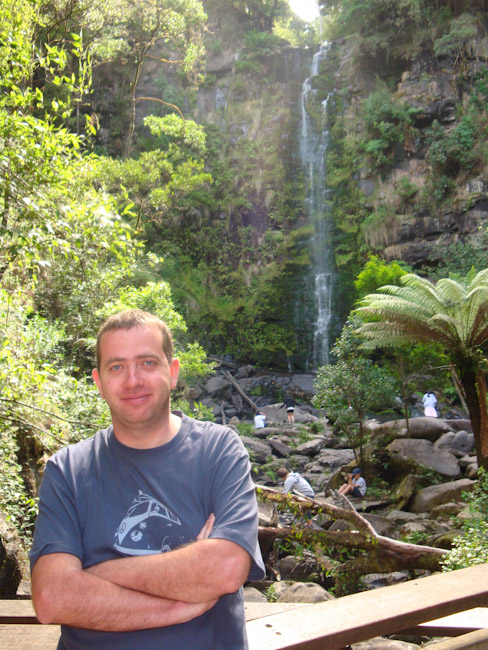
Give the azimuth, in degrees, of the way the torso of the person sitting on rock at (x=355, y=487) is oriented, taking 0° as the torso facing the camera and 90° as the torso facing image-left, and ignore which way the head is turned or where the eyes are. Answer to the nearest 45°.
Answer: approximately 90°

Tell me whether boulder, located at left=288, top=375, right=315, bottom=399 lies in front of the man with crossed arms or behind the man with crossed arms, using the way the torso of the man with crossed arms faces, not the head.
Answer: behind

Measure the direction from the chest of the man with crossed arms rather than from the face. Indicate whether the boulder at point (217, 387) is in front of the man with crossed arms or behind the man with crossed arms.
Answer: behind

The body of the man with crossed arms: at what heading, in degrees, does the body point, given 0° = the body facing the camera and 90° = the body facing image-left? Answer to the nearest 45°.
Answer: approximately 0°

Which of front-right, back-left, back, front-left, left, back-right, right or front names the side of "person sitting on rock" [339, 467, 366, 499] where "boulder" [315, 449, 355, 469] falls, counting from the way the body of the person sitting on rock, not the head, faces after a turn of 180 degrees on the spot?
left

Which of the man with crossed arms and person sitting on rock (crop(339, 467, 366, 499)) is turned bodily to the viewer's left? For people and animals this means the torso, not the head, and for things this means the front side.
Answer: the person sitting on rock

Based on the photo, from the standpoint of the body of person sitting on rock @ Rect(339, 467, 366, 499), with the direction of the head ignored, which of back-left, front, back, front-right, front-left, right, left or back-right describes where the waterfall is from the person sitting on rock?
right

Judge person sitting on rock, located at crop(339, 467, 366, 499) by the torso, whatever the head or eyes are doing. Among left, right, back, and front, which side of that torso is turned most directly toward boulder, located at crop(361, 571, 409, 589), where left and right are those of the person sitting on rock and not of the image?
left

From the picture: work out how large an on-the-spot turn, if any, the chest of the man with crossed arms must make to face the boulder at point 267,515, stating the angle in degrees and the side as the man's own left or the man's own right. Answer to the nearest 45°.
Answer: approximately 180°

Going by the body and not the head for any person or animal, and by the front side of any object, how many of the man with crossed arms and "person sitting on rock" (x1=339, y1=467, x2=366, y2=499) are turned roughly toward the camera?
1
